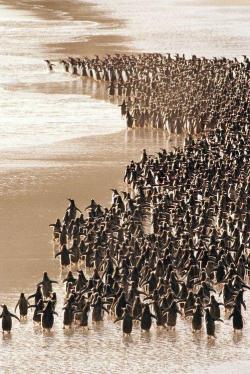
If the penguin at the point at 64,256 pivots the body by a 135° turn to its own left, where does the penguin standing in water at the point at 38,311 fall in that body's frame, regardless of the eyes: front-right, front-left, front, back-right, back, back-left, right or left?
front-left

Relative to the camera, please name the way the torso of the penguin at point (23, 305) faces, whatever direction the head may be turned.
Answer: away from the camera

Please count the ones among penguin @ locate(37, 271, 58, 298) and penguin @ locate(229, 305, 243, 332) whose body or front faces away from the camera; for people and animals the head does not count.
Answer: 2

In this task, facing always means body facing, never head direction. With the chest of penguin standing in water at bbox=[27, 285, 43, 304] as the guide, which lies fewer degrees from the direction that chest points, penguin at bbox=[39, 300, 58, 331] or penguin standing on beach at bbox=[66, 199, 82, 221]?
the penguin standing on beach

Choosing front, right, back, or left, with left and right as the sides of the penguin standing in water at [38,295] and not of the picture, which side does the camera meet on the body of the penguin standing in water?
back

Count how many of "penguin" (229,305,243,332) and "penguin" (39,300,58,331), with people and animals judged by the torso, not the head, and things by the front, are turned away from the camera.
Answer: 2

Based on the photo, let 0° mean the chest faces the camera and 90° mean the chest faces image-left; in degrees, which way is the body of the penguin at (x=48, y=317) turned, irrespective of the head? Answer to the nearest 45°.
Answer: approximately 180°

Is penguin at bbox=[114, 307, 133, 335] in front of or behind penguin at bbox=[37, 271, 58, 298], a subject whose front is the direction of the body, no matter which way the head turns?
behind

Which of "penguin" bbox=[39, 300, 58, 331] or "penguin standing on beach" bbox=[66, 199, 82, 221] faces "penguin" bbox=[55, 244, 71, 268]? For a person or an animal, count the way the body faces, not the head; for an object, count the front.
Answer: "penguin" bbox=[39, 300, 58, 331]

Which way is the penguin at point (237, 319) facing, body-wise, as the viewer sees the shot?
away from the camera
